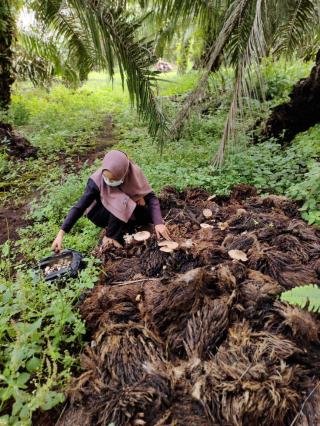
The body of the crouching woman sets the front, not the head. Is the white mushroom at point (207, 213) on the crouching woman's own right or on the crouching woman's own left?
on the crouching woman's own left

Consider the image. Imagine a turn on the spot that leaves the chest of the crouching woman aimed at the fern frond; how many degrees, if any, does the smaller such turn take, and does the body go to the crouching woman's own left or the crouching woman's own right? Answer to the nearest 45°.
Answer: approximately 45° to the crouching woman's own left

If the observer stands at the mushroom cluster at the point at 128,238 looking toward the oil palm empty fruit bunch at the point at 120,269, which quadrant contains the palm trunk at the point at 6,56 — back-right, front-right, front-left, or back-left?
back-right

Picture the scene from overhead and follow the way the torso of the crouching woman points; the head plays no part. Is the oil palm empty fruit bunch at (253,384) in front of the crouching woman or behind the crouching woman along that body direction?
in front

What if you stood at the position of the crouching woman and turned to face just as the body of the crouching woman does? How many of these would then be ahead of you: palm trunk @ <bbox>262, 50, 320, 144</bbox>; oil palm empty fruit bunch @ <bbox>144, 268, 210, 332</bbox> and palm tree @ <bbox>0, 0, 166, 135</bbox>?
1

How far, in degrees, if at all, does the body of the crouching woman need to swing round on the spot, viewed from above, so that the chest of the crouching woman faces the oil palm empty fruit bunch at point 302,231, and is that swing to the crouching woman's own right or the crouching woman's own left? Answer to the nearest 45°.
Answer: approximately 90° to the crouching woman's own left

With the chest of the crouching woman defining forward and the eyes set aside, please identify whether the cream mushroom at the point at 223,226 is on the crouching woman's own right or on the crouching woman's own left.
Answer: on the crouching woman's own left

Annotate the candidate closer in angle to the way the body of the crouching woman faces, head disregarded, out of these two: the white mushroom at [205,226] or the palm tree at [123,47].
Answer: the white mushroom

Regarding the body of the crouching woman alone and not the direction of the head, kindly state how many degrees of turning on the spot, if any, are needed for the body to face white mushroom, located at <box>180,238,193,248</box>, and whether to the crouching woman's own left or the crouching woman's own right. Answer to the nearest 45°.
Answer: approximately 45° to the crouching woman's own left

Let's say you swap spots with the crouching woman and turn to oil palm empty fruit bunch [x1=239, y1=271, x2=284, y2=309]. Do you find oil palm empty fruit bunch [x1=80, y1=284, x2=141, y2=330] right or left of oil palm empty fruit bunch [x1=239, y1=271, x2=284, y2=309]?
right

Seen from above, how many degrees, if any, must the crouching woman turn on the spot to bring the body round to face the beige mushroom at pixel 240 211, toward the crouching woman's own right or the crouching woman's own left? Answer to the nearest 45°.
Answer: approximately 90° to the crouching woman's own left

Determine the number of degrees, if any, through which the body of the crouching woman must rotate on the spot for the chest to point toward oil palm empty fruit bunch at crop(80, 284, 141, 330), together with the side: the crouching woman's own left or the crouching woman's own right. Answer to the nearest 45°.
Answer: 0° — they already face it

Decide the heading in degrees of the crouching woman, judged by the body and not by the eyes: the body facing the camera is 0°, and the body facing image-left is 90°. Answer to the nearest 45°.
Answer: approximately 0°

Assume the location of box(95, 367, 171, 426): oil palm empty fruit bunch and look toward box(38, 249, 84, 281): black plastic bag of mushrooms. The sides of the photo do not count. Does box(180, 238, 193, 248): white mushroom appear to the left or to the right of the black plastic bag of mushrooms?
right
